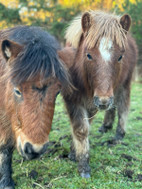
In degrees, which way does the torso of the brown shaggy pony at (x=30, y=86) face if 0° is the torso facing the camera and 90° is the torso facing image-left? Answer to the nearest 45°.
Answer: approximately 315°

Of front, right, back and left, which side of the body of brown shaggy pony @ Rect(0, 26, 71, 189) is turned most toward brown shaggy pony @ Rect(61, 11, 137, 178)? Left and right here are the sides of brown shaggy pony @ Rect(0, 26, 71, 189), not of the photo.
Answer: left
